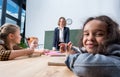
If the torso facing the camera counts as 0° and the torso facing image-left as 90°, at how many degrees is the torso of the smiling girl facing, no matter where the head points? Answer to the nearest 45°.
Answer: approximately 45°
